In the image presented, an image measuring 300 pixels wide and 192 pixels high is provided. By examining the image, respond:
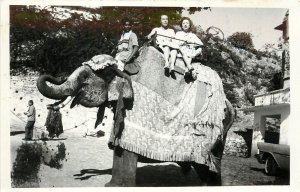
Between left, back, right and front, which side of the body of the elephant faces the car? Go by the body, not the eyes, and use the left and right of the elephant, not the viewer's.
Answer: back

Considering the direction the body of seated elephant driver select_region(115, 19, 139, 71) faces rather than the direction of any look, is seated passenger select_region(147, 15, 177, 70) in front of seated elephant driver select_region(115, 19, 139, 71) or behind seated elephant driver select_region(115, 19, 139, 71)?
behind

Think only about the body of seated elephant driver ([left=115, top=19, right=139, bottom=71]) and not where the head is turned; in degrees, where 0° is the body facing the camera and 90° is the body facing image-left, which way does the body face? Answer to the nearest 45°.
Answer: approximately 45°

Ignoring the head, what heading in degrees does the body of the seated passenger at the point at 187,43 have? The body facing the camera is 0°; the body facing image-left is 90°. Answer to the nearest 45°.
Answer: approximately 0°

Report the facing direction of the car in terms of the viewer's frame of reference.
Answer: facing the viewer and to the left of the viewer

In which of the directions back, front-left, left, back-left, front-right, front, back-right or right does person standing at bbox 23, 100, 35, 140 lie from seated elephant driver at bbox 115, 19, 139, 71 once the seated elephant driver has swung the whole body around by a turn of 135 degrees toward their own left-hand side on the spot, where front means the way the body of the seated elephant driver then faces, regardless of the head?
back

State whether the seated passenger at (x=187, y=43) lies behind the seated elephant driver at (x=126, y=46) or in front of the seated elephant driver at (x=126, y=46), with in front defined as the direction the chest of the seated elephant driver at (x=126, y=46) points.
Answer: behind

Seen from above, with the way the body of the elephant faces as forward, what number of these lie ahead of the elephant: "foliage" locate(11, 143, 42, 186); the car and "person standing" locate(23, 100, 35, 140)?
2

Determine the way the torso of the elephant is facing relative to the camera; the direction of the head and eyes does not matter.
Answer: to the viewer's left
